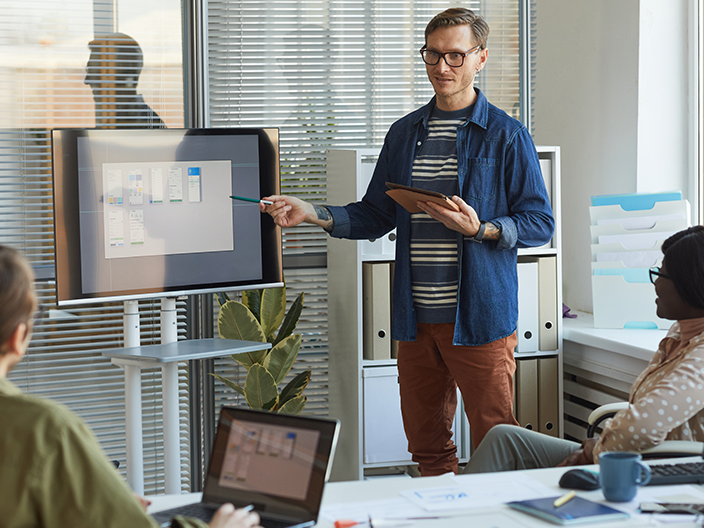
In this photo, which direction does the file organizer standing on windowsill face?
toward the camera

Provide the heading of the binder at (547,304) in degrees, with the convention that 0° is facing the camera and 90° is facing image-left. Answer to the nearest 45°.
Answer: approximately 0°

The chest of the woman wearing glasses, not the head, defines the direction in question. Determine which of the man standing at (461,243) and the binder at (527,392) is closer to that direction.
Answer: the man standing

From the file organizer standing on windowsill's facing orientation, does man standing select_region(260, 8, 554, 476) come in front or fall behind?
in front

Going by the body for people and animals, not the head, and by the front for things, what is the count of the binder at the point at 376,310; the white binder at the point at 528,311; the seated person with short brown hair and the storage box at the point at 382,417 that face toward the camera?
3

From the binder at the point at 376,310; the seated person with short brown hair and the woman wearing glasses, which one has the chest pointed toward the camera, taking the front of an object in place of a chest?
the binder

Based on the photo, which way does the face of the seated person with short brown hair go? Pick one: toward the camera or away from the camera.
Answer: away from the camera

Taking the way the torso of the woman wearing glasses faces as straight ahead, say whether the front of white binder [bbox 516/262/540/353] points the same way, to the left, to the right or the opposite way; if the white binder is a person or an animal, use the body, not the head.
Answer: to the left

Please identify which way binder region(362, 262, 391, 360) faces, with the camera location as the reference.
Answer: facing the viewer

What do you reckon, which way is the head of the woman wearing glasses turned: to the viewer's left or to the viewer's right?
to the viewer's left

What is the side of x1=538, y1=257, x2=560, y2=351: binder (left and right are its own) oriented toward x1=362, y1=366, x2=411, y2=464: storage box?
right
